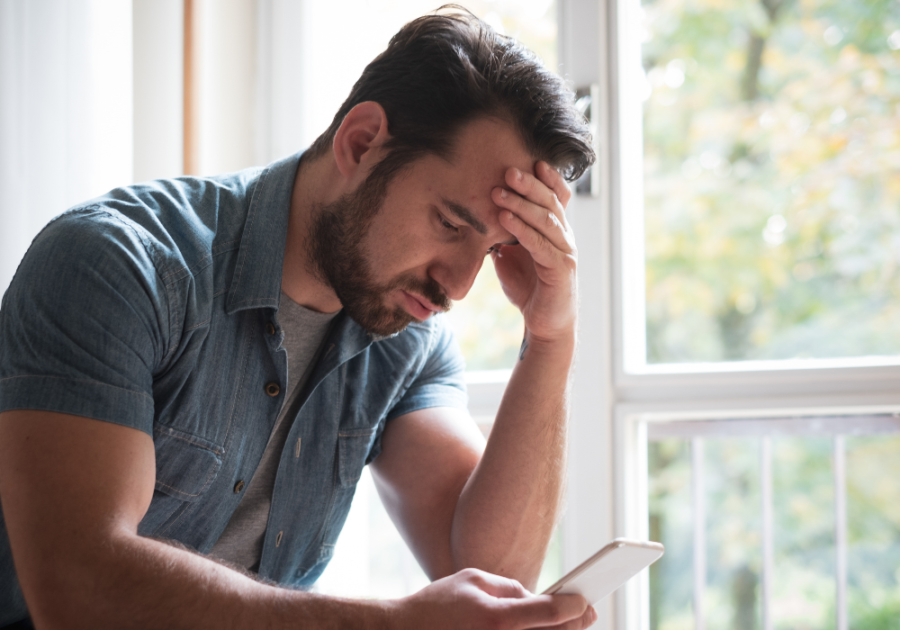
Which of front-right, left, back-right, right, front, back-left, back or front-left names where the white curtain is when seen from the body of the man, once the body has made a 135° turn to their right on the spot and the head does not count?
front-right

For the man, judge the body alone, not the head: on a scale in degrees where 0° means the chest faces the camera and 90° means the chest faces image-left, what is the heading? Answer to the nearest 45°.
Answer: approximately 315°

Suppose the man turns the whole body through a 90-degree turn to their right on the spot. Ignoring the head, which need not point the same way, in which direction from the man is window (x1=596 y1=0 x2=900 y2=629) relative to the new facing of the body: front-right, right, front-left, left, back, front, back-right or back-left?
back
